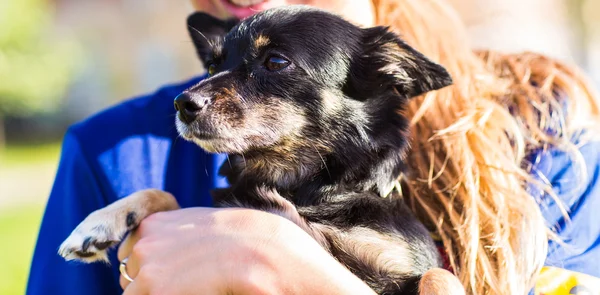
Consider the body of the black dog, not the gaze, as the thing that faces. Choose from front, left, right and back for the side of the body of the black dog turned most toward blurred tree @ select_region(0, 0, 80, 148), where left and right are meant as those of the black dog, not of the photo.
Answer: right

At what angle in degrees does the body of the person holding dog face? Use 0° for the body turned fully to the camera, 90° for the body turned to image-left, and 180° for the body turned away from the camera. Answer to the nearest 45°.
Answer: approximately 45°

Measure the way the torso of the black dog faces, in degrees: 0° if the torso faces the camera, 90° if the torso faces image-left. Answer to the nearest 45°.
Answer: approximately 45°
